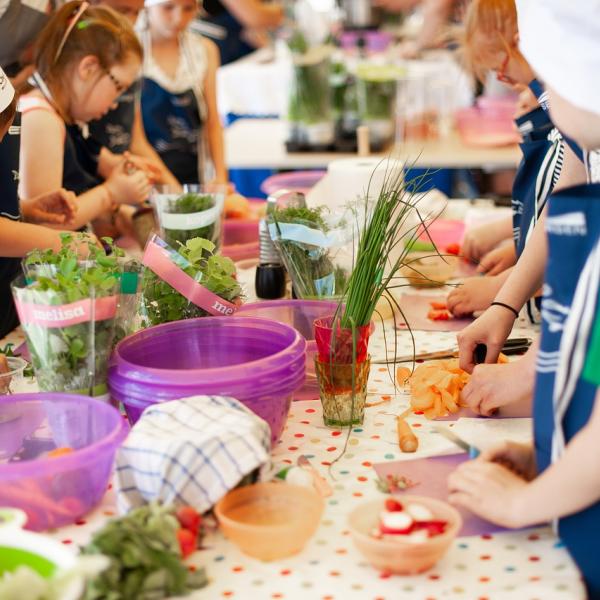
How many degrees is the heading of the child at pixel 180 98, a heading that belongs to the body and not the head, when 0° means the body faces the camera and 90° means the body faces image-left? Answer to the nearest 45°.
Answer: approximately 0°

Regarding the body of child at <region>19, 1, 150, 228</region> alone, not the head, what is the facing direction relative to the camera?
to the viewer's right

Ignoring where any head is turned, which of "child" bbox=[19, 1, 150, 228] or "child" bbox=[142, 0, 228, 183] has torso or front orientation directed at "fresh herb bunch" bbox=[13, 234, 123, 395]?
"child" bbox=[142, 0, 228, 183]

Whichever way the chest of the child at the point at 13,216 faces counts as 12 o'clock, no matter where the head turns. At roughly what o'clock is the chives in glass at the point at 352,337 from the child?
The chives in glass is roughly at 2 o'clock from the child.

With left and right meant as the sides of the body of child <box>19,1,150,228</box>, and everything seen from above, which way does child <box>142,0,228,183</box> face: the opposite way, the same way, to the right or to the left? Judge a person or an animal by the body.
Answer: to the right

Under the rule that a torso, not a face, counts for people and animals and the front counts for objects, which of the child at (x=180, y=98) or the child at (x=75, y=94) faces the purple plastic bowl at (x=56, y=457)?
the child at (x=180, y=98)

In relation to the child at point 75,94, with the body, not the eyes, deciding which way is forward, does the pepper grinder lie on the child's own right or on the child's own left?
on the child's own right

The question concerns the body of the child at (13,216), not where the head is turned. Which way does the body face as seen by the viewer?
to the viewer's right

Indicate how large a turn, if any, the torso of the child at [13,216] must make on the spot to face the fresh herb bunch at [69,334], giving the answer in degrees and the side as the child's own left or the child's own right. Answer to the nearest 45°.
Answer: approximately 90° to the child's own right

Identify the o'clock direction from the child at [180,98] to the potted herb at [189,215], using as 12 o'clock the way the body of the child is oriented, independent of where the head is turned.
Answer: The potted herb is roughly at 12 o'clock from the child.

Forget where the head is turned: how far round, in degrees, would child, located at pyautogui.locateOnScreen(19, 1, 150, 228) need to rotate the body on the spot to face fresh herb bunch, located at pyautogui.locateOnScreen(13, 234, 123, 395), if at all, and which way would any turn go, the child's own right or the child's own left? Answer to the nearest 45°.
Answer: approximately 90° to the child's own right
